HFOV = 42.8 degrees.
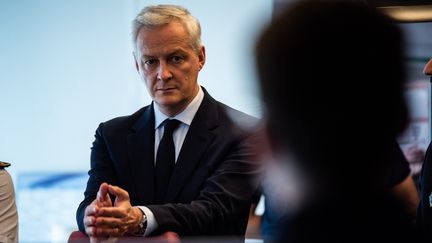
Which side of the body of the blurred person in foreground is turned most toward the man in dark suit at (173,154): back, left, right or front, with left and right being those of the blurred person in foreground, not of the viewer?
front

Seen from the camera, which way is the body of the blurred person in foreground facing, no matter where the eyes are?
away from the camera

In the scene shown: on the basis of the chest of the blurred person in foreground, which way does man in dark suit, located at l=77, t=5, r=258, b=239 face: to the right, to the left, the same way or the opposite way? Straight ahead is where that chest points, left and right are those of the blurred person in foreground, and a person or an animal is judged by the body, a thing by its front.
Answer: the opposite way

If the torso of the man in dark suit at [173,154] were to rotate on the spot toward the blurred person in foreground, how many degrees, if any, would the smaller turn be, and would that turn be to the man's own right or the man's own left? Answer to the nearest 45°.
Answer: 0° — they already face them

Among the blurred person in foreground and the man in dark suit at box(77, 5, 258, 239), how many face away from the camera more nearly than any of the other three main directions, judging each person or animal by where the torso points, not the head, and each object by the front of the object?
1
